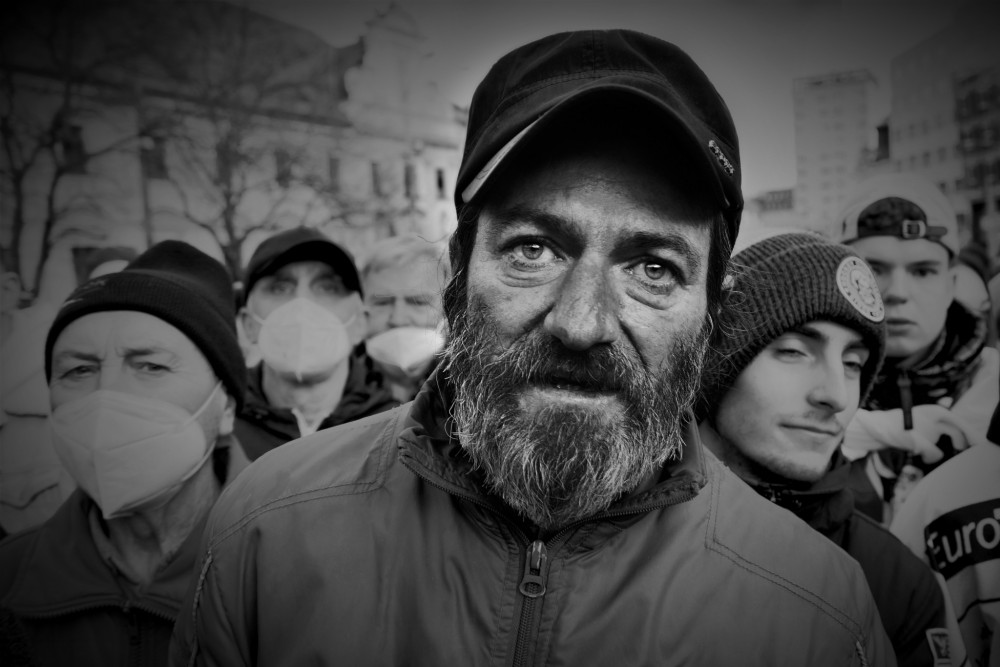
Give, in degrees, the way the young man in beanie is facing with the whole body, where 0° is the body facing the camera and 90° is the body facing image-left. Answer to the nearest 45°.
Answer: approximately 315°

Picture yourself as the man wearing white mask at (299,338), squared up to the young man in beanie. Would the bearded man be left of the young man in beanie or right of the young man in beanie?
right

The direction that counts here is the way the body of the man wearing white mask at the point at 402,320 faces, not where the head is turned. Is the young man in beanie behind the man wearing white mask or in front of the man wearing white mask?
in front

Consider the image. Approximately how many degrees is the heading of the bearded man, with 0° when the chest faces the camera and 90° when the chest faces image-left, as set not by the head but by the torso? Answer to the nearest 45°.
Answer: approximately 0°

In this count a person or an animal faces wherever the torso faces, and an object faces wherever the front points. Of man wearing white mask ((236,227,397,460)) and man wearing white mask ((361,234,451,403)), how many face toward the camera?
2

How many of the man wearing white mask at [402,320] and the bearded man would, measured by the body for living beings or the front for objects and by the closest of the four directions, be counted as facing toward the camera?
2

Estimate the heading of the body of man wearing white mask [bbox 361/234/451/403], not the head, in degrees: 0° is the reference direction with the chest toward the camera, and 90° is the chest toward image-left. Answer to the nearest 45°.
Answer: approximately 0°

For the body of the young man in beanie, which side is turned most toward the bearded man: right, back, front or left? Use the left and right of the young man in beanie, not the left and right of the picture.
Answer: right

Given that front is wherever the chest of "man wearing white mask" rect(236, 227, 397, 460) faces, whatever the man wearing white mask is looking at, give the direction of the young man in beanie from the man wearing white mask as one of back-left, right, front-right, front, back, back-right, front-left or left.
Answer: front-left

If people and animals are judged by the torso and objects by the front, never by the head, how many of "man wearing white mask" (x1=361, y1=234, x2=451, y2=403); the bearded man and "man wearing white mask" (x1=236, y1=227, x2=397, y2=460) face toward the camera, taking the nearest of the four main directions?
3
